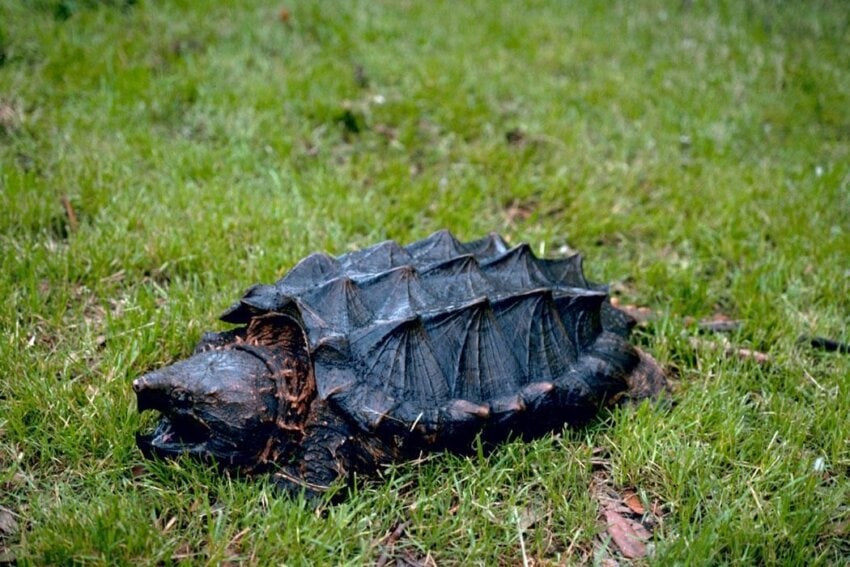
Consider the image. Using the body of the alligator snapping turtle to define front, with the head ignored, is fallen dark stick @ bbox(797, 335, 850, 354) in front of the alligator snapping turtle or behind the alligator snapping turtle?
behind

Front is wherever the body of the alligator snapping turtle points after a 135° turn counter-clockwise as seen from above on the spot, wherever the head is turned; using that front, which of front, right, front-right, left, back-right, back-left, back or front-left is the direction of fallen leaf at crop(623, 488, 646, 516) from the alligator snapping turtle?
front

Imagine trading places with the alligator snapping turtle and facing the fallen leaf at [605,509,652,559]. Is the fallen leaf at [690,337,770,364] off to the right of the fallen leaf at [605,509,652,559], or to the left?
left

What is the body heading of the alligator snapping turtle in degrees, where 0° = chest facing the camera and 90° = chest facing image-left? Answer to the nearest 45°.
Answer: approximately 45°

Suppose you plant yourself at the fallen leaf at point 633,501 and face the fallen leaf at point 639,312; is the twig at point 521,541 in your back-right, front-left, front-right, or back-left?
back-left

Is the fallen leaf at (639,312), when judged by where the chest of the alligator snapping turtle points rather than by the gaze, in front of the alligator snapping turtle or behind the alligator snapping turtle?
behind

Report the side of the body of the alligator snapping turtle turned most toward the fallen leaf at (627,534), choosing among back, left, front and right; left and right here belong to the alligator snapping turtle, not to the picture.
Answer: left

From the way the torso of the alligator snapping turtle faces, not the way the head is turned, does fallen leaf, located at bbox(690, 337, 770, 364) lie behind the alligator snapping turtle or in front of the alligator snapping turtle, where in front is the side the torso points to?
behind

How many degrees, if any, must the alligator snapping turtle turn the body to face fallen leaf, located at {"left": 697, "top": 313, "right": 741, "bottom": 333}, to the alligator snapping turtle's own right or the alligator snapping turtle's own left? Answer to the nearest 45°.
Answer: approximately 180°
